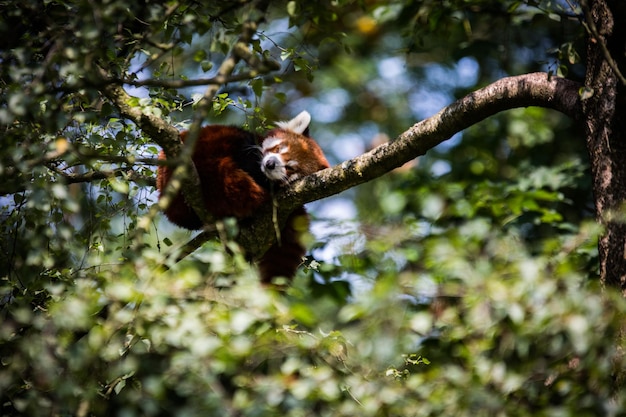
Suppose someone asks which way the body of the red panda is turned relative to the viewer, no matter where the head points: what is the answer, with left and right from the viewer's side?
facing the viewer and to the right of the viewer

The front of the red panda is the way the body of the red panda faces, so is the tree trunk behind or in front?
in front
